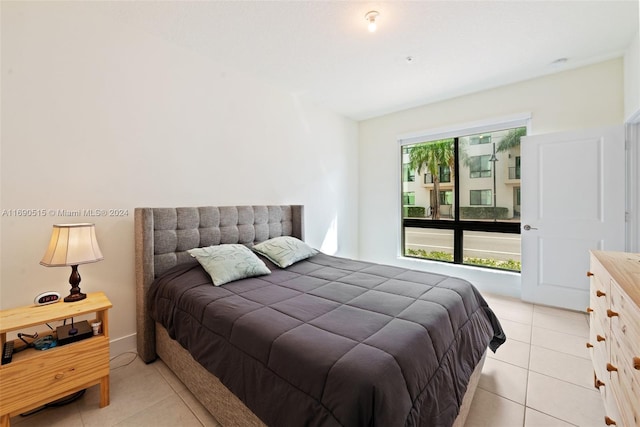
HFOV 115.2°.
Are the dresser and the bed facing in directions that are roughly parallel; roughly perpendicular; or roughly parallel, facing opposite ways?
roughly parallel, facing opposite ways

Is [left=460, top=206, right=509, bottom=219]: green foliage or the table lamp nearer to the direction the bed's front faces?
the green foliage

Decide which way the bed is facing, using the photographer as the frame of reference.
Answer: facing the viewer and to the right of the viewer

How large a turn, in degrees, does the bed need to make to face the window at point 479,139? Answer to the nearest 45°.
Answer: approximately 90° to its left

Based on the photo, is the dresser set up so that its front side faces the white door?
no

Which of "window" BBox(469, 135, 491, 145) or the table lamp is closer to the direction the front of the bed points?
the window

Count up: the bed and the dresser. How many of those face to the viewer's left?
1

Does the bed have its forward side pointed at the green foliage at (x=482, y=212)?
no

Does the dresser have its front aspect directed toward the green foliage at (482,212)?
no

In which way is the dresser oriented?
to the viewer's left

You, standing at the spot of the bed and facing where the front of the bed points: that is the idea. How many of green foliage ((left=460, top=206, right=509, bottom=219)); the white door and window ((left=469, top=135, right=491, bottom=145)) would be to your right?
0
